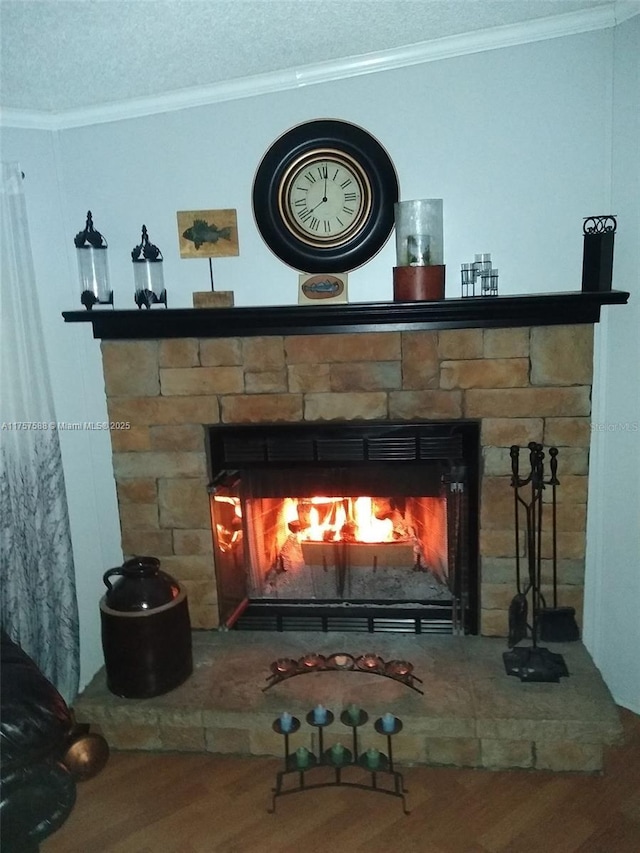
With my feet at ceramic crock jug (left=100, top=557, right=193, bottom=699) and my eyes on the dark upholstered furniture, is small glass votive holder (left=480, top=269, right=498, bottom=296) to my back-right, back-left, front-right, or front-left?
back-left

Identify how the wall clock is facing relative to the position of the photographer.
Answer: facing the viewer

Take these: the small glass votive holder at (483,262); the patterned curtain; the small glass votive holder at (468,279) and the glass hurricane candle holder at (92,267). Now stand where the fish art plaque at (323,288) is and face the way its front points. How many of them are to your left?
2

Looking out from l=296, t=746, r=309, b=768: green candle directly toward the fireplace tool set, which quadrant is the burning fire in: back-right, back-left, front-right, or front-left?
front-left

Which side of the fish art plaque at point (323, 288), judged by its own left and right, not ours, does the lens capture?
front

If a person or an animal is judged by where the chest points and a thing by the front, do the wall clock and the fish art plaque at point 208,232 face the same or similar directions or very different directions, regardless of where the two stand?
same or similar directions

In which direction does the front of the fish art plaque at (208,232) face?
toward the camera

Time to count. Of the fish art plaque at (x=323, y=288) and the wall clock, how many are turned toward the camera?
2
